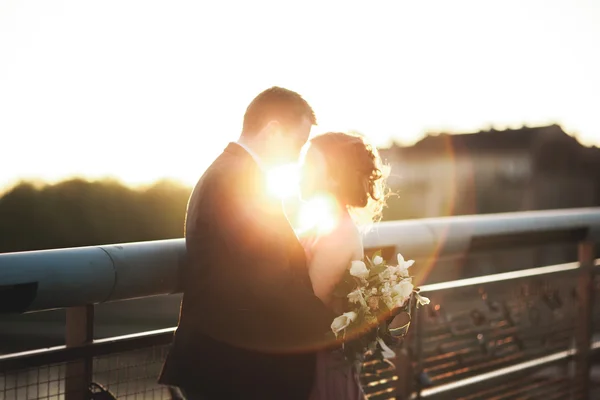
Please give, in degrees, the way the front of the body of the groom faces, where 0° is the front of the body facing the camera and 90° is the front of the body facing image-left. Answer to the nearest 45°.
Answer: approximately 270°

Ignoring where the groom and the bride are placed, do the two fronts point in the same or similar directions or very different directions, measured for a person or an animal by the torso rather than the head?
very different directions

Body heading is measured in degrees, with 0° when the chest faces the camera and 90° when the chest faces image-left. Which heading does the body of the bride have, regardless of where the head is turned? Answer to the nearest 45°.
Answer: approximately 90°

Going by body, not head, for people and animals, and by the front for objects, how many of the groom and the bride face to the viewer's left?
1

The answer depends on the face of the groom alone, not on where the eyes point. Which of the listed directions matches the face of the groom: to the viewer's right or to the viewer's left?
to the viewer's right
